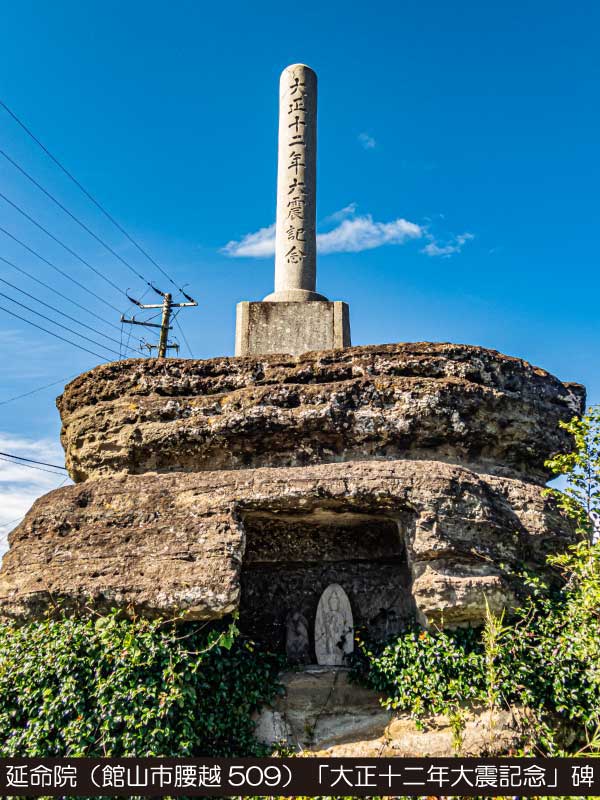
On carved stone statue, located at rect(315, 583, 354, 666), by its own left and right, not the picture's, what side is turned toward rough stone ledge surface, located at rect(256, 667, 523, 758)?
front

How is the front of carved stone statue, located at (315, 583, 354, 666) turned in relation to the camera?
facing the viewer
